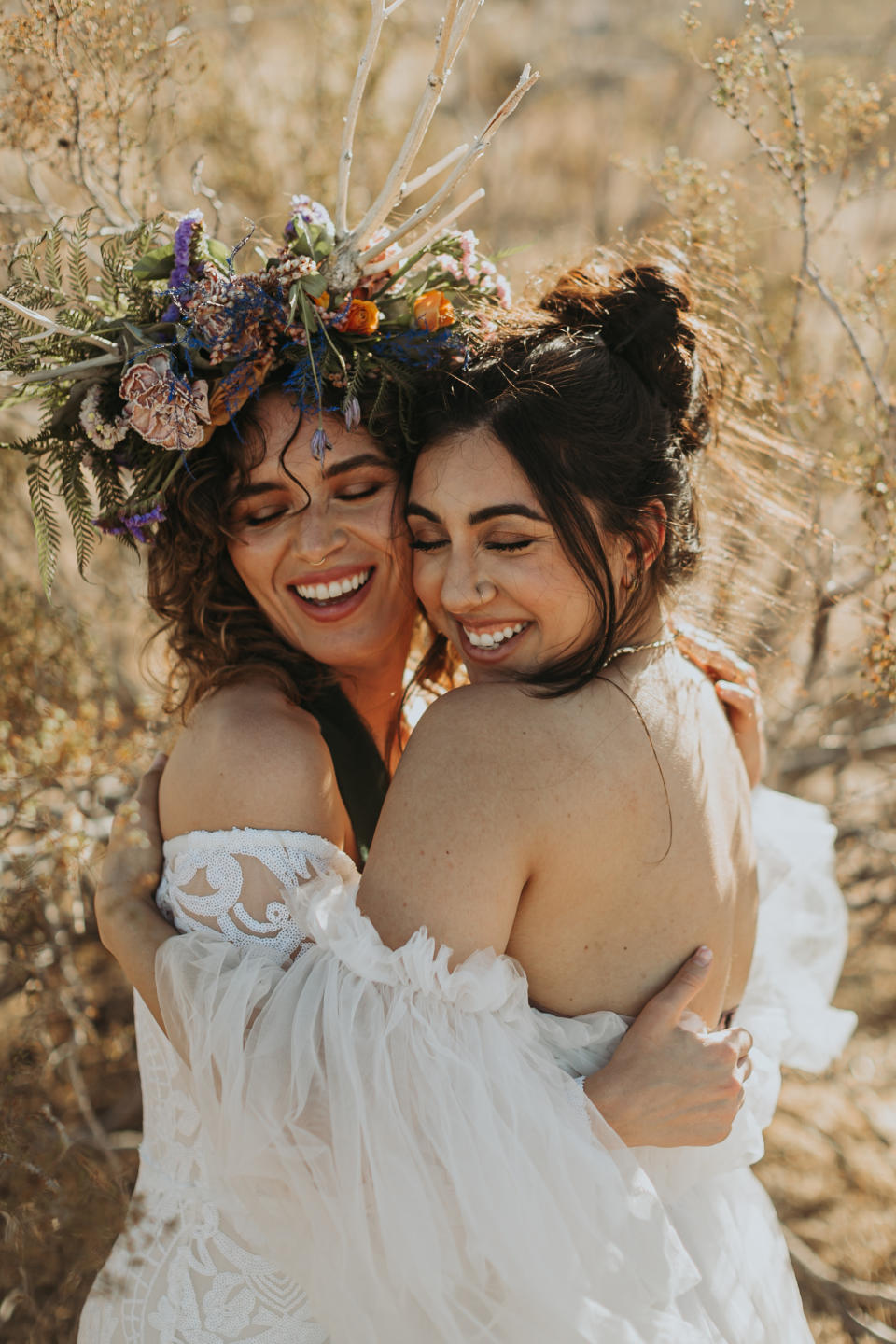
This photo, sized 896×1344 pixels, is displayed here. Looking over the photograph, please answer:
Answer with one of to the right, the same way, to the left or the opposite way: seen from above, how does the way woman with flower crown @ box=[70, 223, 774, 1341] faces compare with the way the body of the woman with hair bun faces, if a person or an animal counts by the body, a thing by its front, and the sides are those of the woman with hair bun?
the opposite way

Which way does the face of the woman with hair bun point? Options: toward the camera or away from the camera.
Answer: toward the camera

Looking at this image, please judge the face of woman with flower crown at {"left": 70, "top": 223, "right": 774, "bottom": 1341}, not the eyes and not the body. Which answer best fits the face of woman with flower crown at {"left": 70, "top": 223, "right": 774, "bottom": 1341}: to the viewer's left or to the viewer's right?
to the viewer's right

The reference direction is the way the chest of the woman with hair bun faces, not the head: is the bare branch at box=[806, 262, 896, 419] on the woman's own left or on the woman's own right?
on the woman's own right

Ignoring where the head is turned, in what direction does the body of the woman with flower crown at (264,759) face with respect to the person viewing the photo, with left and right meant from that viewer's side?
facing the viewer and to the right of the viewer

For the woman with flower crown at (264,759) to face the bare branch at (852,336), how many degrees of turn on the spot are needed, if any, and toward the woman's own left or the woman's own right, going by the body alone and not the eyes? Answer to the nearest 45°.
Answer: approximately 90° to the woman's own left

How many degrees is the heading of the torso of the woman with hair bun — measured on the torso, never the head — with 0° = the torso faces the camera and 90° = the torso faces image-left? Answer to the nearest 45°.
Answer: approximately 135°
